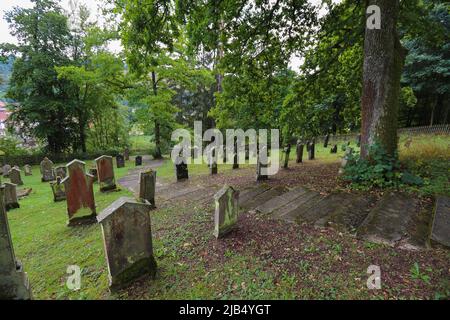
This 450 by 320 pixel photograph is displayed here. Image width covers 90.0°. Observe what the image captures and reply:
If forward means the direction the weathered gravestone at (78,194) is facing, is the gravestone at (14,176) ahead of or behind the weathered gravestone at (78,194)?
behind

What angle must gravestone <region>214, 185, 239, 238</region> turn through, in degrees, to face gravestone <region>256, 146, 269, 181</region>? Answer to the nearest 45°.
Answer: approximately 135° to its left

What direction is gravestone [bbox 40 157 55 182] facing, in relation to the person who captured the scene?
facing the viewer

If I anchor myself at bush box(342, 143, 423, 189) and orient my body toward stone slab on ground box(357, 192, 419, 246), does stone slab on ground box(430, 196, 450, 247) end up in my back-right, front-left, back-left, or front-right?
front-left

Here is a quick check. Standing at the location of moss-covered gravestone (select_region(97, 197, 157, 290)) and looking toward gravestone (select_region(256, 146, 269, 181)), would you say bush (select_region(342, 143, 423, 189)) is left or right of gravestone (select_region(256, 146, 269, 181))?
right

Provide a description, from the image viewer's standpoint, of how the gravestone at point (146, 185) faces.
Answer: facing the viewer and to the left of the viewer

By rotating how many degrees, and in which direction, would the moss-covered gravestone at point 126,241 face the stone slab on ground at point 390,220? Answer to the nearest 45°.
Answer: approximately 45° to its left

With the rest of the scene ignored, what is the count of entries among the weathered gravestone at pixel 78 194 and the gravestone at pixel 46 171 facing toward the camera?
2

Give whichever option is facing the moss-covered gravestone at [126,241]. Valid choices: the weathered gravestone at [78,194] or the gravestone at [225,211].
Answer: the weathered gravestone

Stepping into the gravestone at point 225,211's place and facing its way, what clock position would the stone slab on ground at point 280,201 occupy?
The stone slab on ground is roughly at 9 o'clock from the gravestone.

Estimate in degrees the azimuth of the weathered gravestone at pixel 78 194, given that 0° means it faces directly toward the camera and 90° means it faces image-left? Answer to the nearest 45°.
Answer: approximately 0°

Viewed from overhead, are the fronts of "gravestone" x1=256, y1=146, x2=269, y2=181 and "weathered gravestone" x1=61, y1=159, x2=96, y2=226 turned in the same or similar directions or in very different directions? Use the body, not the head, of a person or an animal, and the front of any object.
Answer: same or similar directions

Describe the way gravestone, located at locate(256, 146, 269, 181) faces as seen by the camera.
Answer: facing the viewer and to the right of the viewer

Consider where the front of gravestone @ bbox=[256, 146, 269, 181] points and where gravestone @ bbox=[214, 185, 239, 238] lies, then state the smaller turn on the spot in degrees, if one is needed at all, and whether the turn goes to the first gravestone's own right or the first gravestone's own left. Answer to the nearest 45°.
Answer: approximately 45° to the first gravestone's own right
